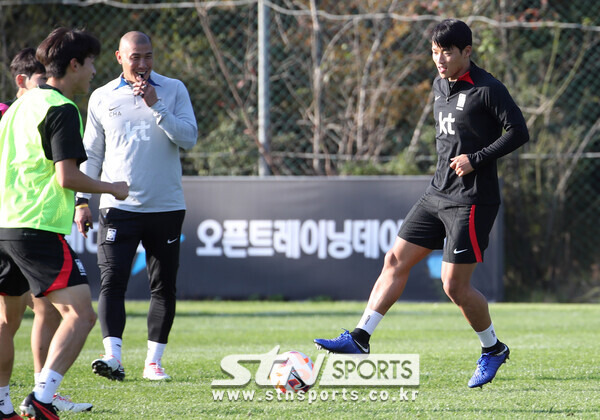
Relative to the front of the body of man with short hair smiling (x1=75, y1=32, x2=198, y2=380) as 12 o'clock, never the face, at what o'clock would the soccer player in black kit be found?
The soccer player in black kit is roughly at 10 o'clock from the man with short hair smiling.

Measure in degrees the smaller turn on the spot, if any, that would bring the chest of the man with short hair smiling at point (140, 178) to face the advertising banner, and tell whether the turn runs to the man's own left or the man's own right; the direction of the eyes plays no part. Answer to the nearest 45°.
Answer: approximately 180°

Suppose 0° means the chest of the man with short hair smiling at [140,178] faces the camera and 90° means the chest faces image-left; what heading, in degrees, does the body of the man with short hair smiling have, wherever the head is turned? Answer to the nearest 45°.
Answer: approximately 0°

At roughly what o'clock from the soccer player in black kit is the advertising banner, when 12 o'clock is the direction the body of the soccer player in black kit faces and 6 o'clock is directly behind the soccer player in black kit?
The advertising banner is roughly at 4 o'clock from the soccer player in black kit.

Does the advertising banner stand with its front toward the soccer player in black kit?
yes

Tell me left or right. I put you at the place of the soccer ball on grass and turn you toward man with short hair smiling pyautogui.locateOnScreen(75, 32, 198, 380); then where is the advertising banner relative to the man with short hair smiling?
right

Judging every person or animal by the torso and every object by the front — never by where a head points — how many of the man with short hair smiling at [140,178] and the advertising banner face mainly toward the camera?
2

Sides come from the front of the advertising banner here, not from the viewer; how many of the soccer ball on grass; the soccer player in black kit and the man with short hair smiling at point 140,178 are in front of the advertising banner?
3

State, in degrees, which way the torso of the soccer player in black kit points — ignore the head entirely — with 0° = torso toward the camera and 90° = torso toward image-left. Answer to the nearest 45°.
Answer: approximately 45°

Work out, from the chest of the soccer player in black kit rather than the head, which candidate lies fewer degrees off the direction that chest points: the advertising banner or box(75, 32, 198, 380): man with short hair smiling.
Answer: the man with short hair smiling

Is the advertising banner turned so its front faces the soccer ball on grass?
yes

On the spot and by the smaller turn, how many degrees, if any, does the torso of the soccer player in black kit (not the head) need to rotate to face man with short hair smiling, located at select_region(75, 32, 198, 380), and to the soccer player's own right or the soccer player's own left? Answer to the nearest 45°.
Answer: approximately 45° to the soccer player's own right

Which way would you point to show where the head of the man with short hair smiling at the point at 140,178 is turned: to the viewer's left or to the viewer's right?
to the viewer's right
